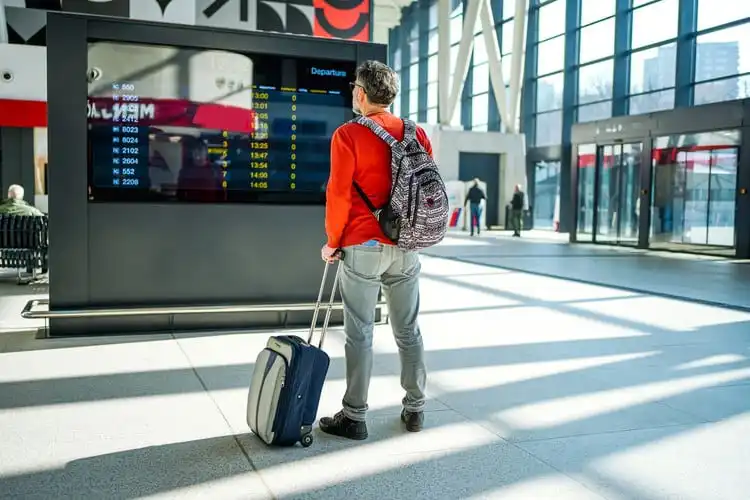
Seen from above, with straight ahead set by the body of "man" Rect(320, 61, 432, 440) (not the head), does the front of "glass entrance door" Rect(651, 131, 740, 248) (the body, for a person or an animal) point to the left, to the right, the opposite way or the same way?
to the left

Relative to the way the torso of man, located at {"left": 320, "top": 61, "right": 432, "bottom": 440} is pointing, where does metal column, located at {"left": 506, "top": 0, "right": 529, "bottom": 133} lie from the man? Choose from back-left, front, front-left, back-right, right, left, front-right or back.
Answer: front-right

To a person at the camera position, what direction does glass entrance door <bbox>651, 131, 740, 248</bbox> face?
facing the viewer and to the left of the viewer

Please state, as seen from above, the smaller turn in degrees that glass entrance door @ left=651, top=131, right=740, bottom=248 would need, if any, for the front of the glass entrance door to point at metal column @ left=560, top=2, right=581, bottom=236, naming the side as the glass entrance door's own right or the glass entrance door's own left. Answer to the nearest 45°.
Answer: approximately 90° to the glass entrance door's own right

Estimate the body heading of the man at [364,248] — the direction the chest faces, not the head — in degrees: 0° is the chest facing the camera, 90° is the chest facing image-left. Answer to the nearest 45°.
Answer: approximately 135°

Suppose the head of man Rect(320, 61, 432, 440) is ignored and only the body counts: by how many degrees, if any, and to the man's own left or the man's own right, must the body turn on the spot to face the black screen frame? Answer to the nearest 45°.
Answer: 0° — they already face it

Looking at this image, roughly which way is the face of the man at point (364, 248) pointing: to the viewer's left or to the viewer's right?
to the viewer's left

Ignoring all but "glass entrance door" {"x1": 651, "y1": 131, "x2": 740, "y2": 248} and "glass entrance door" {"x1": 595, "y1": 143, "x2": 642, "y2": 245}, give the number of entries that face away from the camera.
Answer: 0

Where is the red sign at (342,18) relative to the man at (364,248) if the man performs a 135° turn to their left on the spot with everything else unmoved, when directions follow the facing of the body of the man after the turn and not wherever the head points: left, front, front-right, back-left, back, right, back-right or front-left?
back

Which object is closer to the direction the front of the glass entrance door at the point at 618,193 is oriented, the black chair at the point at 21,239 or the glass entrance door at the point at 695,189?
the black chair

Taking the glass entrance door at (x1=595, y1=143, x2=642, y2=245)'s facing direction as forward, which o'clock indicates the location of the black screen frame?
The black screen frame is roughly at 11 o'clock from the glass entrance door.
